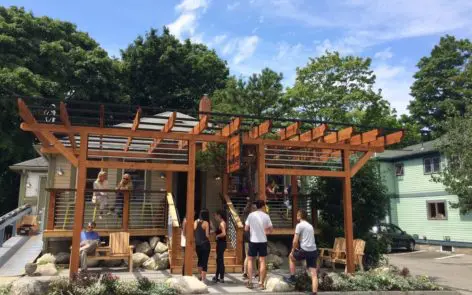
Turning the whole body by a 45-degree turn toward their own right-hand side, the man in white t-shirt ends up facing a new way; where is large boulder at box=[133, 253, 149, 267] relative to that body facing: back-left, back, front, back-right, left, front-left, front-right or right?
left

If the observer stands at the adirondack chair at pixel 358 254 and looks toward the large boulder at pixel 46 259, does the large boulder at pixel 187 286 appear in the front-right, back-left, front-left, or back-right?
front-left

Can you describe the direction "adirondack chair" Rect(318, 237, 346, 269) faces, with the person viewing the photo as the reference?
facing the viewer and to the left of the viewer

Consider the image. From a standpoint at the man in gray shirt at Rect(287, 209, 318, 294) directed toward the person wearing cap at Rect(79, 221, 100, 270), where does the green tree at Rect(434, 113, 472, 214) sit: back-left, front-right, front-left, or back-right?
back-right

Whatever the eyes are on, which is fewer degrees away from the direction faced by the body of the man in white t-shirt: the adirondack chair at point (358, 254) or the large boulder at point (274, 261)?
the large boulder

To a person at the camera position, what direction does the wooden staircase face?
facing the viewer

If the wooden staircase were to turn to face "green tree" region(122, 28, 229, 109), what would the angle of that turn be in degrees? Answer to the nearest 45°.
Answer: approximately 180°

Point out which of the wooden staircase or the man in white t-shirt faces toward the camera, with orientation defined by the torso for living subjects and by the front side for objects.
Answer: the wooden staircase

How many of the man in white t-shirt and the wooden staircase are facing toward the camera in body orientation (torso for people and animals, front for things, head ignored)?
1

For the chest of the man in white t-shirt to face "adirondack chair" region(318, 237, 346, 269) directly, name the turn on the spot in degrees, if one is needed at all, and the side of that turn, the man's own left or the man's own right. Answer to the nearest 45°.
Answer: approximately 45° to the man's own right

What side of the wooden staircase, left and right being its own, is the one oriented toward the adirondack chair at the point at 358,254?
left

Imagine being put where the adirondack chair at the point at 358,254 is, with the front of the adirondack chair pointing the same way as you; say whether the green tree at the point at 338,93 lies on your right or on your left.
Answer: on your right

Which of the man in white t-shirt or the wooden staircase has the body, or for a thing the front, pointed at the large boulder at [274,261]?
the man in white t-shirt

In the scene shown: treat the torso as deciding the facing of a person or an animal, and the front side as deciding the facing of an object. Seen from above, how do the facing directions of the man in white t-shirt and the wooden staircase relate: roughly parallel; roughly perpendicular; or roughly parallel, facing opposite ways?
roughly parallel, facing opposite ways

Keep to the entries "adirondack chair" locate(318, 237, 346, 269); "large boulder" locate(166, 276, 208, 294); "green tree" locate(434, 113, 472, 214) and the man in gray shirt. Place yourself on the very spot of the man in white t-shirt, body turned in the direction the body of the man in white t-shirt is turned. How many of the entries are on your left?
1

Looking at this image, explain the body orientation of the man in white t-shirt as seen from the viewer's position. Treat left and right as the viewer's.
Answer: facing away from the viewer
